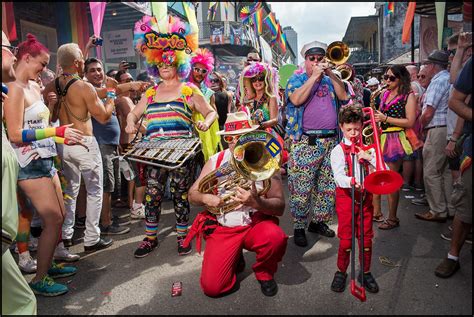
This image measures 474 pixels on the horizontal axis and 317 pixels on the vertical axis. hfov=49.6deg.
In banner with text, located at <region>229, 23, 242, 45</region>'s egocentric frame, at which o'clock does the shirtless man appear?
The shirtless man is roughly at 12 o'clock from the banner with text.

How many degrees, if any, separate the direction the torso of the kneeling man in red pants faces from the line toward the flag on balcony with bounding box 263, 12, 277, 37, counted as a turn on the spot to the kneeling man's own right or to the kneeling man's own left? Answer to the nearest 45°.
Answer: approximately 180°

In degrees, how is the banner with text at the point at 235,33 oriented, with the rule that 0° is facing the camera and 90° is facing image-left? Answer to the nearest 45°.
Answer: approximately 0°

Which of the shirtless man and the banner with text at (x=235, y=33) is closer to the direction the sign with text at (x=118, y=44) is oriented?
the shirtless man

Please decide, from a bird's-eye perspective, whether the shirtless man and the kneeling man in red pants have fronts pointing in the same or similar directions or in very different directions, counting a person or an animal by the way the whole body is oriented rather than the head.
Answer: very different directions

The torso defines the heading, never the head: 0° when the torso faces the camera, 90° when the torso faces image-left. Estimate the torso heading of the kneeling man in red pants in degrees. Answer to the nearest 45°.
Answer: approximately 0°

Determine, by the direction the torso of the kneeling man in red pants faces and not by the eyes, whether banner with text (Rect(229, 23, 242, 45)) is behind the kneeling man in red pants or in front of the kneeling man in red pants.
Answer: behind
